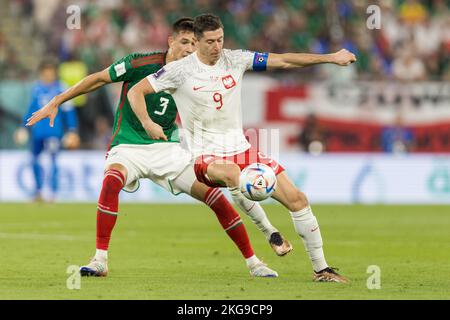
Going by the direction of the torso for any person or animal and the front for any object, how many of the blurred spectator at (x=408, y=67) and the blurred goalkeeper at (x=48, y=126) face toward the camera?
2

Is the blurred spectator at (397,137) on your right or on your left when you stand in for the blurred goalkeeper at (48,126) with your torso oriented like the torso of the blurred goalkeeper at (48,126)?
on your left

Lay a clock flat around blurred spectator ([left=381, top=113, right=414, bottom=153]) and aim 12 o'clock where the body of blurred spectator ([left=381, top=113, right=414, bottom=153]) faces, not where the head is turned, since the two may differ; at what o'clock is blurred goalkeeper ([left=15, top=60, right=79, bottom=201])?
blurred goalkeeper ([left=15, top=60, right=79, bottom=201]) is roughly at 2 o'clock from blurred spectator ([left=381, top=113, right=414, bottom=153]).

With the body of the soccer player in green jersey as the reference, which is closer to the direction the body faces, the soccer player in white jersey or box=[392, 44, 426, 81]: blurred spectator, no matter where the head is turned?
the soccer player in white jersey

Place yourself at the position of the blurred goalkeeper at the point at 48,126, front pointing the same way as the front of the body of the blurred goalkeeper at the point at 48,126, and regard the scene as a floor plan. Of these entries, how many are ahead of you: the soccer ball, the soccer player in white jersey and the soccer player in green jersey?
3

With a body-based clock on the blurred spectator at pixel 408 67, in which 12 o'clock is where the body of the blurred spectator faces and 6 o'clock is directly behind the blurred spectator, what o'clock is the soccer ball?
The soccer ball is roughly at 12 o'clock from the blurred spectator.
